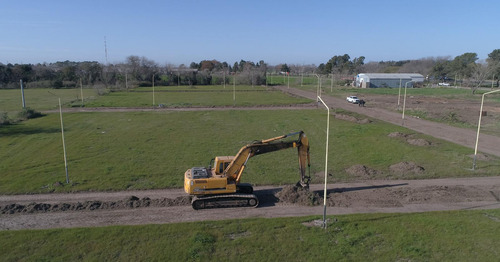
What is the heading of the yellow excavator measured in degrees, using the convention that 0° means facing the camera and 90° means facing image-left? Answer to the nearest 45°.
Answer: approximately 270°

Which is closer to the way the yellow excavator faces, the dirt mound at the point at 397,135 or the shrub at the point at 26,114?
the dirt mound

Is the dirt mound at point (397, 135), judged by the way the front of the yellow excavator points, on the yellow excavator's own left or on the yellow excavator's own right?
on the yellow excavator's own left

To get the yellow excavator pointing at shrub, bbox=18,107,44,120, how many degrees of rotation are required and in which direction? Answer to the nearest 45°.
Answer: approximately 135° to its left
